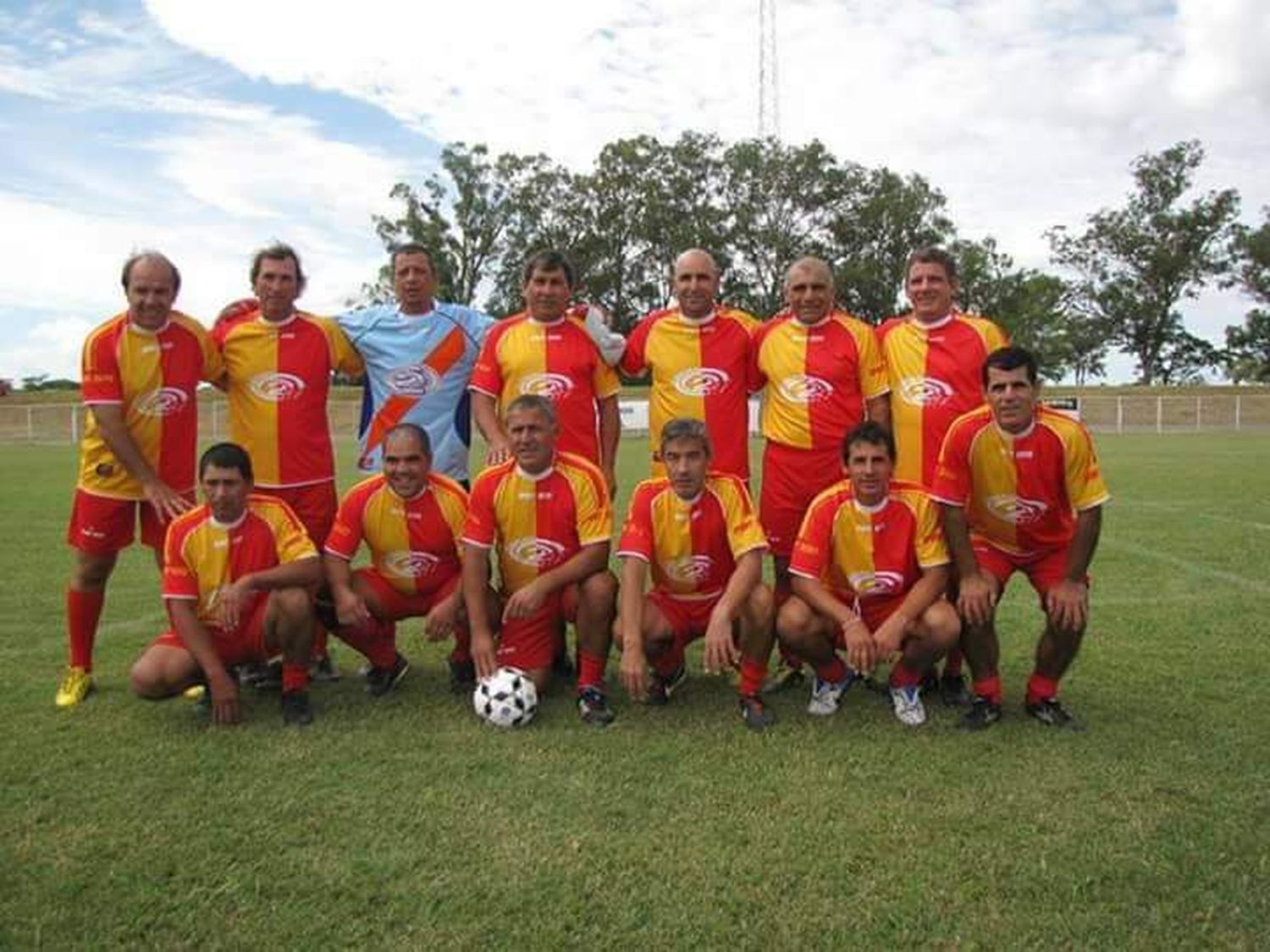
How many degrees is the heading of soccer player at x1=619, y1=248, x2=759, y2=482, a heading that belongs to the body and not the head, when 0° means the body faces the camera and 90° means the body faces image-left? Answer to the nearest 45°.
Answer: approximately 0°

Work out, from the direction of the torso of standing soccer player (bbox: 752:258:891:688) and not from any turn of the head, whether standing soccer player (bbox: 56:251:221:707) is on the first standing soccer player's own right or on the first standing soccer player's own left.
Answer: on the first standing soccer player's own right

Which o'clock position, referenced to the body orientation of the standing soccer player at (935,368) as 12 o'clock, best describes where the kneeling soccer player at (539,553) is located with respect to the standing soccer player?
The kneeling soccer player is roughly at 2 o'clock from the standing soccer player.

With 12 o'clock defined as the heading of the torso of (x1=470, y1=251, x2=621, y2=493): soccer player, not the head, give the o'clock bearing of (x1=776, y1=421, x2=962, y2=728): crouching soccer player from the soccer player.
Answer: The crouching soccer player is roughly at 10 o'clock from the soccer player.

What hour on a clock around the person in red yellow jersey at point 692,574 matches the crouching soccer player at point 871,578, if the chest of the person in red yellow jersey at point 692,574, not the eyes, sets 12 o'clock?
the crouching soccer player at point 871,578 is roughly at 9 o'clock from the person in red yellow jersey at point 692,574.

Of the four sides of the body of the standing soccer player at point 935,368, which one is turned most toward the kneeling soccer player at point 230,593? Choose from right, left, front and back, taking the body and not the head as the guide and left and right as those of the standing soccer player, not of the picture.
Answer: right

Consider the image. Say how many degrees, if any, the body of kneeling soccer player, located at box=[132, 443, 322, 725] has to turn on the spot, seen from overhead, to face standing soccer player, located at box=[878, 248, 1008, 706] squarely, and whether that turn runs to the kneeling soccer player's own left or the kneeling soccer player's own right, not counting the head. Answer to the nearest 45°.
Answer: approximately 90° to the kneeling soccer player's own left

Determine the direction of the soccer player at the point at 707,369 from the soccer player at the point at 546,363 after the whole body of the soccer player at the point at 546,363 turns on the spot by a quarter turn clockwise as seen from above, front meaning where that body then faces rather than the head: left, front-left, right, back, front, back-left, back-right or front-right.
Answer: back

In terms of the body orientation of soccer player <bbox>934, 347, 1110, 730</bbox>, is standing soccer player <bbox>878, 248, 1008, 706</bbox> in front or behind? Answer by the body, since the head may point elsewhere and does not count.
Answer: behind

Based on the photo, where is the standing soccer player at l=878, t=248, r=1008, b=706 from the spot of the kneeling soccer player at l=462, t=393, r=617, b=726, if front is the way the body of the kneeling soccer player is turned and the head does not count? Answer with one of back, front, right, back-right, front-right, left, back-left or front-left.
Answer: left
